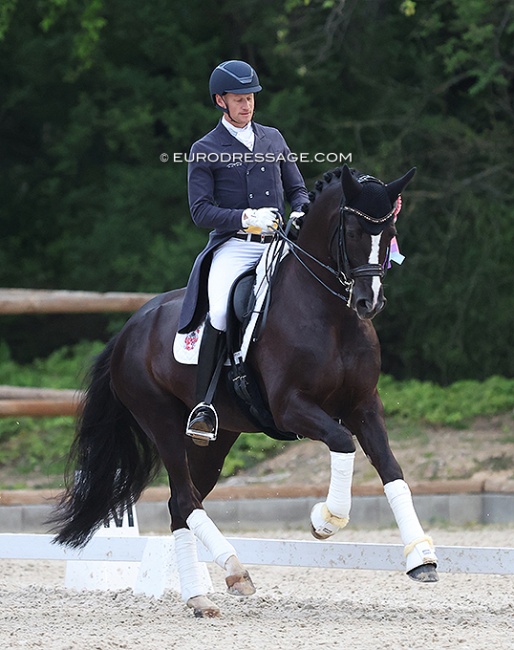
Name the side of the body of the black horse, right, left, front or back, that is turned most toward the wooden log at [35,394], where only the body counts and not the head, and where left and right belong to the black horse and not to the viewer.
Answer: back

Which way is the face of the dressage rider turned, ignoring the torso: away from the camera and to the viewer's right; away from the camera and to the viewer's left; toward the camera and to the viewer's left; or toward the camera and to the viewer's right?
toward the camera and to the viewer's right

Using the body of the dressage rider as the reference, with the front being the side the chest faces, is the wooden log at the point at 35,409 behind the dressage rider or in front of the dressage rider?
behind
